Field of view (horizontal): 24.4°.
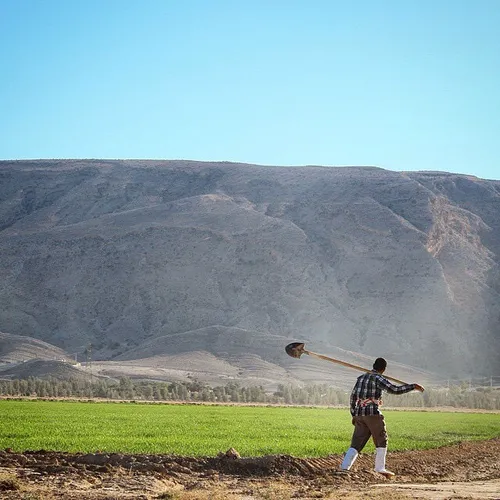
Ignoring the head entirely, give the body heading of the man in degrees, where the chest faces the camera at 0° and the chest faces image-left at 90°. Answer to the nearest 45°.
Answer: approximately 225°
